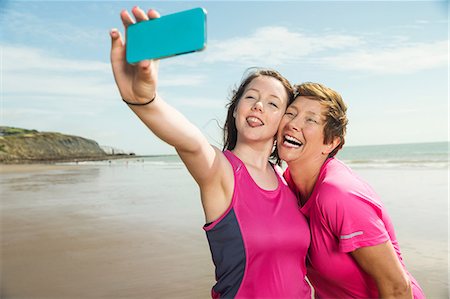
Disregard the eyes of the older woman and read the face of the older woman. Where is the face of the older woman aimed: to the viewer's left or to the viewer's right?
to the viewer's left

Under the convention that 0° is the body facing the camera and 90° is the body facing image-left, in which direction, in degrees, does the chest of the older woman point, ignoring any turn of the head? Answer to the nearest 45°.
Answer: approximately 45°
